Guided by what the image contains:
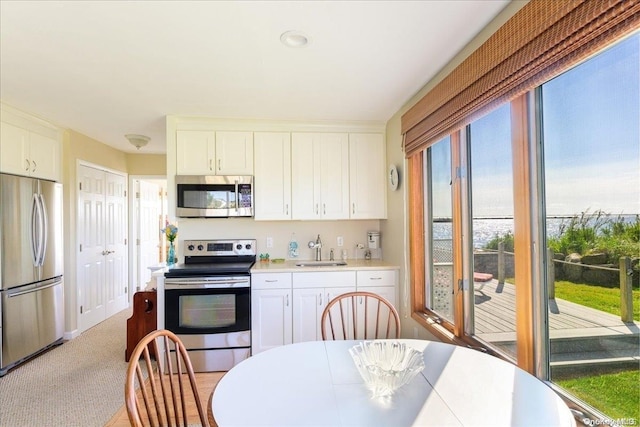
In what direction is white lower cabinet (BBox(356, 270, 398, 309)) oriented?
toward the camera

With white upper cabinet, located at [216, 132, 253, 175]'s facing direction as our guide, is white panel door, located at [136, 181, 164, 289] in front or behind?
behind

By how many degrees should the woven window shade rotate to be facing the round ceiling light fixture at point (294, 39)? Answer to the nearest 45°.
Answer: approximately 45° to its right

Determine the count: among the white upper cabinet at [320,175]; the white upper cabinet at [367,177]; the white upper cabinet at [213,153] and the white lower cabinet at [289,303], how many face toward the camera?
4

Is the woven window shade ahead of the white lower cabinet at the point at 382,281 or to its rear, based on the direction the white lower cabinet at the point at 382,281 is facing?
ahead

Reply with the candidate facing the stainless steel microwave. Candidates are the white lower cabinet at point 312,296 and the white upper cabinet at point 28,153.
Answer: the white upper cabinet

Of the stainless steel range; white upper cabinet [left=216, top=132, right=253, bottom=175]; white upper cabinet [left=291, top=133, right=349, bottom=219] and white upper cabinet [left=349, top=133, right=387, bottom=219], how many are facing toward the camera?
4

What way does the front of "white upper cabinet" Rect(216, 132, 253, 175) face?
toward the camera

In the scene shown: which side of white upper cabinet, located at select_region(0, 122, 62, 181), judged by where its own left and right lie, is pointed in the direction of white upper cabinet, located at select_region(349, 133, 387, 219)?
front

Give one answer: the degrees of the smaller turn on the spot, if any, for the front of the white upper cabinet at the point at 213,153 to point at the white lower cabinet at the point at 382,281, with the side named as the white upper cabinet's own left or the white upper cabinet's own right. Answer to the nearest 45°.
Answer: approximately 45° to the white upper cabinet's own left

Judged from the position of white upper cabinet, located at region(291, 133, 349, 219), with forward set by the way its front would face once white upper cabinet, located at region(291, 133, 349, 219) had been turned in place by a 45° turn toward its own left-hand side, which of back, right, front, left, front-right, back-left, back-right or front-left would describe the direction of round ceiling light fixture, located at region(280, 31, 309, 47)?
front-right

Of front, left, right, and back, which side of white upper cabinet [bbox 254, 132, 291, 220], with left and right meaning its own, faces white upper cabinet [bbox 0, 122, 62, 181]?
right

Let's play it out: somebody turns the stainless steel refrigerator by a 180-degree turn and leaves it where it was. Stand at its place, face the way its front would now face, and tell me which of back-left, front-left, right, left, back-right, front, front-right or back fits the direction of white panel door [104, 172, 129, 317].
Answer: right

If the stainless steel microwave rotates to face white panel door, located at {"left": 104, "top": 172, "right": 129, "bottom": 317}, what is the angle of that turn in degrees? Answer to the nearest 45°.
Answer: approximately 135° to its right

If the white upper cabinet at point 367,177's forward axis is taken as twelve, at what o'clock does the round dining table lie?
The round dining table is roughly at 12 o'clock from the white upper cabinet.

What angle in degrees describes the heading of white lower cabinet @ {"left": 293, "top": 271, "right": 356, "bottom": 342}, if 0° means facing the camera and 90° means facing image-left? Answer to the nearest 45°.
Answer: approximately 0°
